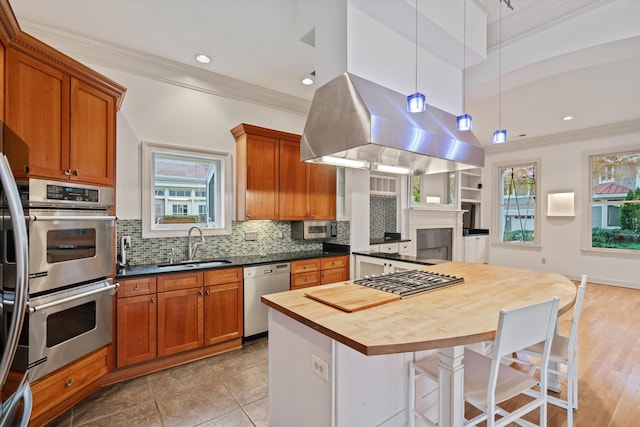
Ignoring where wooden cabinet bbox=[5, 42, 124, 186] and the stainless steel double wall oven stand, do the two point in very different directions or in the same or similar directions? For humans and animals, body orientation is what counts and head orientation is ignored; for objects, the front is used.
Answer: same or similar directions

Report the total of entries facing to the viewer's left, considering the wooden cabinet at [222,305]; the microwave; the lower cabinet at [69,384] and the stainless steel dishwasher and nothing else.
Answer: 0

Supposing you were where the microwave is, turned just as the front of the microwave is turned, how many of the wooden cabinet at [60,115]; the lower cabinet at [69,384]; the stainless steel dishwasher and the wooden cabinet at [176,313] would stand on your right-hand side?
4

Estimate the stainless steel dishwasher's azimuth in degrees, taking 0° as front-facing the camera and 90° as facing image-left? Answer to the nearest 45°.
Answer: approximately 315°

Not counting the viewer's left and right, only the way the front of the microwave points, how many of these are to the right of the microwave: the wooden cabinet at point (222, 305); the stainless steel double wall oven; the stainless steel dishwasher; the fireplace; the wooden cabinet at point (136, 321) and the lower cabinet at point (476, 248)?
4

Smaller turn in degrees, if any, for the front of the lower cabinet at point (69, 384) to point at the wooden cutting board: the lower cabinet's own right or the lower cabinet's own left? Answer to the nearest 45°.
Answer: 0° — it already faces it

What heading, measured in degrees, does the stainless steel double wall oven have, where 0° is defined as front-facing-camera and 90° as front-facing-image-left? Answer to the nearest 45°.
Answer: approximately 315°

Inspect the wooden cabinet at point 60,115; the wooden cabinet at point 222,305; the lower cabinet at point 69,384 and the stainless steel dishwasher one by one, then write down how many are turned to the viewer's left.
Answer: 0

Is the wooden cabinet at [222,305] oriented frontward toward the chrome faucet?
no

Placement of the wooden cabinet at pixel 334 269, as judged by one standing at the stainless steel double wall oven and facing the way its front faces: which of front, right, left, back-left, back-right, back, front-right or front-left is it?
front-left

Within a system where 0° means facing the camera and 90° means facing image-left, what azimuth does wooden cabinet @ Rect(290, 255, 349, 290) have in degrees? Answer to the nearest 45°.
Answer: approximately 315°

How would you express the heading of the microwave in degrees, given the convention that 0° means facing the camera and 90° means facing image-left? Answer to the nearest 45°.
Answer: approximately 315°

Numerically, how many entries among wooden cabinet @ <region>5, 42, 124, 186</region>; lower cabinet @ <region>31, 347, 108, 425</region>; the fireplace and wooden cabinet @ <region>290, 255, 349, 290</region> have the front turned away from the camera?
0

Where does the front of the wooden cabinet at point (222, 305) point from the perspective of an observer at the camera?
facing the viewer and to the right of the viewer

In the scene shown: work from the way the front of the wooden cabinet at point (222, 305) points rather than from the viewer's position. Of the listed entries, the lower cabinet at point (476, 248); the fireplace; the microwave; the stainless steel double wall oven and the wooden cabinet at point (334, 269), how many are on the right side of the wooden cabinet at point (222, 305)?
1
